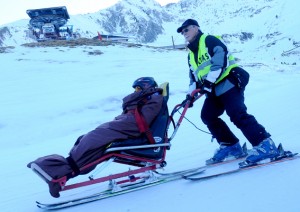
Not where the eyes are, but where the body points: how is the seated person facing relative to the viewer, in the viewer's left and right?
facing to the left of the viewer

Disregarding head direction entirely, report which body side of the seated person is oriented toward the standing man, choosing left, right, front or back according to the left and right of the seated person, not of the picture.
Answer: back
